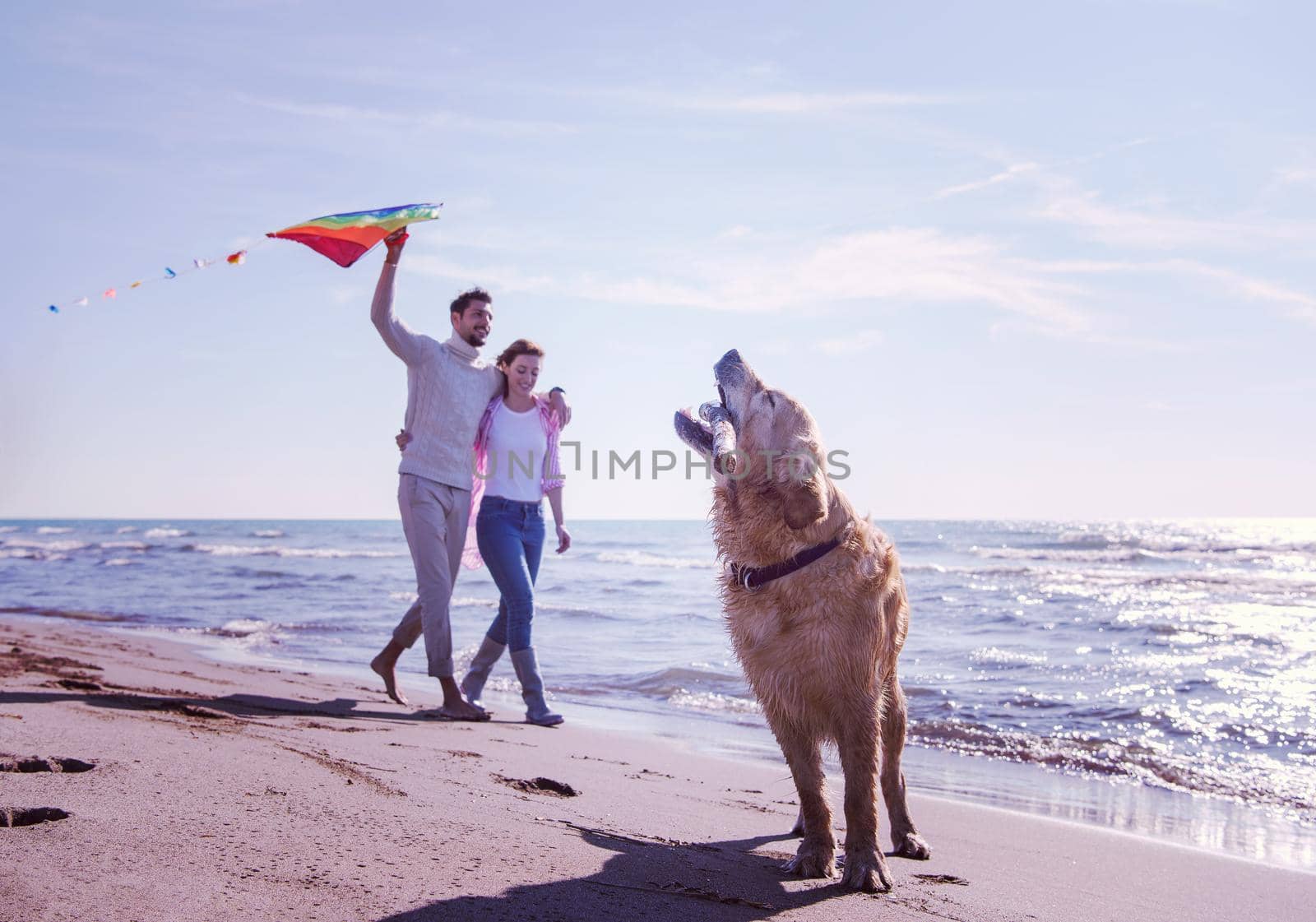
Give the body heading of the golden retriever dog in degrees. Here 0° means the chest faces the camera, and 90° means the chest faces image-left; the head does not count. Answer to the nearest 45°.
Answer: approximately 45°

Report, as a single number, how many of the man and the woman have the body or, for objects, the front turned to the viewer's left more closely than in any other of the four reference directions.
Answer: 0

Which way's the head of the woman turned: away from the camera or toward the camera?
toward the camera

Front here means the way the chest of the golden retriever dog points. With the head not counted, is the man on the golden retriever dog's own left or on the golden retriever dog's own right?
on the golden retriever dog's own right

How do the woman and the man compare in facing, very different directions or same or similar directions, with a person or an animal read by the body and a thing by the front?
same or similar directions

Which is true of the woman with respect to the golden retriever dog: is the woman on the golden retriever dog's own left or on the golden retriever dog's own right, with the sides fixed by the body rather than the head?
on the golden retriever dog's own right

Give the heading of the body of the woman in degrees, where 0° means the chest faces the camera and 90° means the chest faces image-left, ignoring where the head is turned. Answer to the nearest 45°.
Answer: approximately 315°

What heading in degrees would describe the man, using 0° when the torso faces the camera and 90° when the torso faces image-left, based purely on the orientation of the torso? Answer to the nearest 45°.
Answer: approximately 315°
